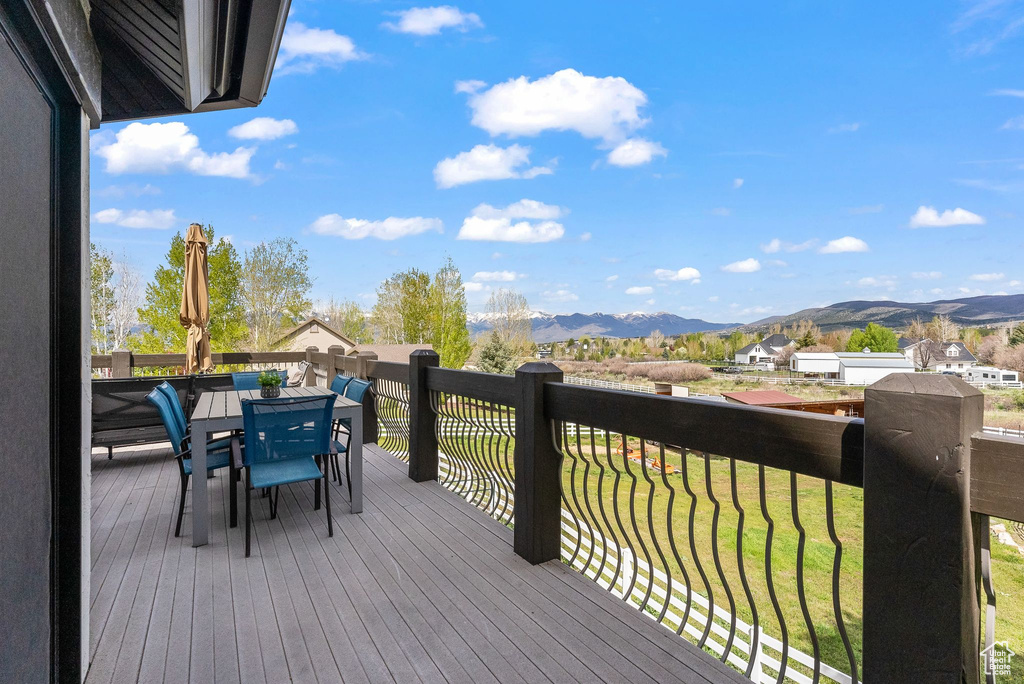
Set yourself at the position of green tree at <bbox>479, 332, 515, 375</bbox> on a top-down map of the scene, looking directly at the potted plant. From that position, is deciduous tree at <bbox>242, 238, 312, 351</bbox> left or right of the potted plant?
right

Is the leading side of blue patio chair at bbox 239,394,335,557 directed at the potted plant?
yes

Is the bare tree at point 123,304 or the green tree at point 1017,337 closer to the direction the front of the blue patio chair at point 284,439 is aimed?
the bare tree

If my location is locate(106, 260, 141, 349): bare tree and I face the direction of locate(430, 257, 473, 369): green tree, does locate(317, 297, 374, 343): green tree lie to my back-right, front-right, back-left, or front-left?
front-left

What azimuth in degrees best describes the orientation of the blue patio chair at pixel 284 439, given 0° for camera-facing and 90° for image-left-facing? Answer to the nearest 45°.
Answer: approximately 180°

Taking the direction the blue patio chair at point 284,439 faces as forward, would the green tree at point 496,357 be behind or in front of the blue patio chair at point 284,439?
in front

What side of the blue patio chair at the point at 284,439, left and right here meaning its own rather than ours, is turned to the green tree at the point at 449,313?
front

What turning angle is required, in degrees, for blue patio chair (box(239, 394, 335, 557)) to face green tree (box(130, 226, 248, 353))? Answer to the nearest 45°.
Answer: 0° — it already faces it

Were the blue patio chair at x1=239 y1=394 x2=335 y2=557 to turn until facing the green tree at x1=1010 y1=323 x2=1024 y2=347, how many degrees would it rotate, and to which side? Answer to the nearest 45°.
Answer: approximately 90° to its right

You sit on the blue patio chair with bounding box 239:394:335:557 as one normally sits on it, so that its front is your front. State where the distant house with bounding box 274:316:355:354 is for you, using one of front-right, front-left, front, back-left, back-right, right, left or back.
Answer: front

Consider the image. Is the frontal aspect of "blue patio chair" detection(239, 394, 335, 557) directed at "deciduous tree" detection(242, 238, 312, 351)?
yes

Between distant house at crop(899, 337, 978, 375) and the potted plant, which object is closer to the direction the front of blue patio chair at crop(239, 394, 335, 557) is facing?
the potted plant
